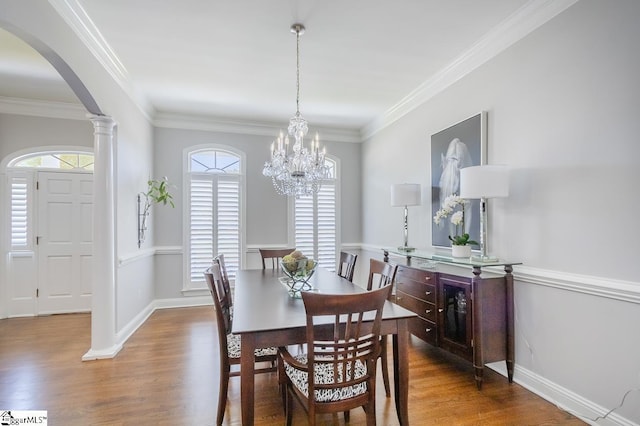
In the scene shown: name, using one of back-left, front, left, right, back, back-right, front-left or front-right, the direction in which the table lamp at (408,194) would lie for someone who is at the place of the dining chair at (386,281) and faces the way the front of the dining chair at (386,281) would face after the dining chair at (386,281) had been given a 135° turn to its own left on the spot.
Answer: left

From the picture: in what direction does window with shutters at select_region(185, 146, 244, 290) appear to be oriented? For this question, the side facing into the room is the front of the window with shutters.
toward the camera

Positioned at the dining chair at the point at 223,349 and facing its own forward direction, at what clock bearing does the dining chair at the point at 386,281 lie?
the dining chair at the point at 386,281 is roughly at 12 o'clock from the dining chair at the point at 223,349.

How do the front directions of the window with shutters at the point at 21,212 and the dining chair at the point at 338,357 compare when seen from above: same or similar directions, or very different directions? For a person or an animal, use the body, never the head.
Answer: very different directions

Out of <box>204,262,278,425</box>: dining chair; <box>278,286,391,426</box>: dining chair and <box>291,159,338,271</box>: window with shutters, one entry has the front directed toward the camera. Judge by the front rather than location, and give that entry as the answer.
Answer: the window with shutters

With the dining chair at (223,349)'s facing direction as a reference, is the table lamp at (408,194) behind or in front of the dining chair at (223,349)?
in front

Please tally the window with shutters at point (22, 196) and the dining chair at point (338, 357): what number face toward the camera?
1

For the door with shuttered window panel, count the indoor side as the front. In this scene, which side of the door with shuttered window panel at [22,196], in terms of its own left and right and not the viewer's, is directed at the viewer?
front

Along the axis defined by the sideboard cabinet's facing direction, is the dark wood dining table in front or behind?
in front

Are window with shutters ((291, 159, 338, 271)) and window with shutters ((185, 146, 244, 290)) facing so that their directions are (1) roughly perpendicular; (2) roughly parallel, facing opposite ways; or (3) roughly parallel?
roughly parallel

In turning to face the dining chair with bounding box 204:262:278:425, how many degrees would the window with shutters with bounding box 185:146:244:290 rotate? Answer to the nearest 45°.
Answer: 0° — it already faces it

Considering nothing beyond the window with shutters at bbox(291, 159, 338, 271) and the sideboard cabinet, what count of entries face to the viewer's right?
0

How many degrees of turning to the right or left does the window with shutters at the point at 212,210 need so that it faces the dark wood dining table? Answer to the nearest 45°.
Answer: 0° — it already faces it

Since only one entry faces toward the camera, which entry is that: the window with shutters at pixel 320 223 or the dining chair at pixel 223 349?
the window with shutters

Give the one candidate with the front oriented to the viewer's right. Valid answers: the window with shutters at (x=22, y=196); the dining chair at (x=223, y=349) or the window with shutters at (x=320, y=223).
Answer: the dining chair

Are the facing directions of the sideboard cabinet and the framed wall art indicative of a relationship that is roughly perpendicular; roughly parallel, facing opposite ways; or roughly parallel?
roughly parallel

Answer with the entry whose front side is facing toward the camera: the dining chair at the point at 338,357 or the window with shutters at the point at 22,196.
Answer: the window with shutters

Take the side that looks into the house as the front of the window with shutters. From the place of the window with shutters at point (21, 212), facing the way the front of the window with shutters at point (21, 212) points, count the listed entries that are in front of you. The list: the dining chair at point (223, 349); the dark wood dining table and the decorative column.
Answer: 3

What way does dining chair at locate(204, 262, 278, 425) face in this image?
to the viewer's right

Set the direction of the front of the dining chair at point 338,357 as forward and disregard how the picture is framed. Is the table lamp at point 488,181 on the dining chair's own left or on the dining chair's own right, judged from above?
on the dining chair's own right

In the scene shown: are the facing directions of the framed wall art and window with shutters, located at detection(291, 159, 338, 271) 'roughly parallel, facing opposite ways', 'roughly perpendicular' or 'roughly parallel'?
roughly perpendicular
